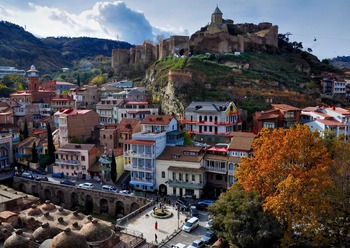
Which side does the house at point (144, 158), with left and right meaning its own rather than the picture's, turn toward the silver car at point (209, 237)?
front

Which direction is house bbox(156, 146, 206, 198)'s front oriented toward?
toward the camera

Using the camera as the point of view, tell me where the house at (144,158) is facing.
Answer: facing the viewer

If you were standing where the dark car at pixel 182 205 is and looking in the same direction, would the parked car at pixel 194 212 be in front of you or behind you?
in front

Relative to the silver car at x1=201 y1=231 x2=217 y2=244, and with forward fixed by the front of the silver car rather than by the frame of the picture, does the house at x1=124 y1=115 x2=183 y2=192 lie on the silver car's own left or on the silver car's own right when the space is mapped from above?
on the silver car's own right

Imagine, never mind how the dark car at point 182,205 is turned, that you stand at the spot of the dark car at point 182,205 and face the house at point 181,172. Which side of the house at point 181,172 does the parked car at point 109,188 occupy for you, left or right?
left

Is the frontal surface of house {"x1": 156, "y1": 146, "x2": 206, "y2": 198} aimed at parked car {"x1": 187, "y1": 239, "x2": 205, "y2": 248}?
yes

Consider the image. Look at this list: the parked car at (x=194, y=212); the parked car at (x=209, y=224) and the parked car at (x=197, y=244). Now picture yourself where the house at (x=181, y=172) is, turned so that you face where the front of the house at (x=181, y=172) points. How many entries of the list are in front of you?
3

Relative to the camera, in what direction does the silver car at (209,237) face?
facing the viewer and to the left of the viewer

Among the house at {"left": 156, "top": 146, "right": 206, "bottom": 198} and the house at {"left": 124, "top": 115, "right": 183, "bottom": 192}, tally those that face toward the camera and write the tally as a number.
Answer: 2

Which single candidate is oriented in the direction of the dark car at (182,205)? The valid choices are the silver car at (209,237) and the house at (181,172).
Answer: the house

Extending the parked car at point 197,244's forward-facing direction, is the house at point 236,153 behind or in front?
behind

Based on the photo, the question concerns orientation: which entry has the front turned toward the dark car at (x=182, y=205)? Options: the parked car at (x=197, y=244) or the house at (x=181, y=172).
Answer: the house
